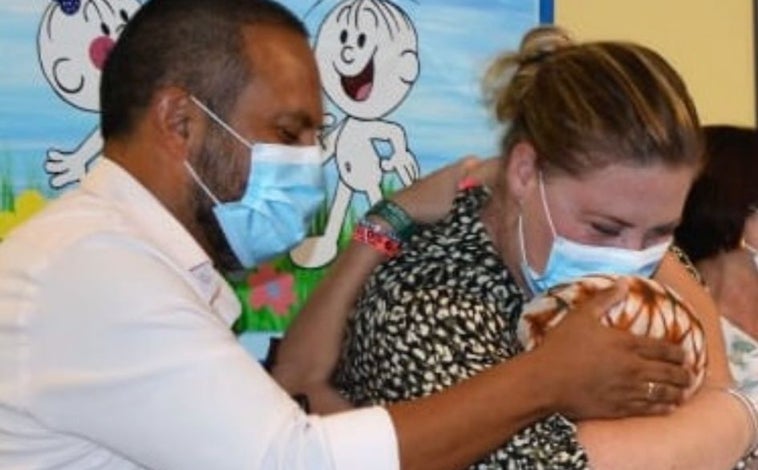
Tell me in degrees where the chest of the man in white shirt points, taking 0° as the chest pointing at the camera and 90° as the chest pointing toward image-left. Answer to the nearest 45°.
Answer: approximately 270°

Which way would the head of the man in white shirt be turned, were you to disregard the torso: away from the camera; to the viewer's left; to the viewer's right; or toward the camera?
to the viewer's right
